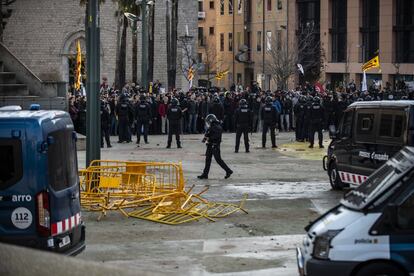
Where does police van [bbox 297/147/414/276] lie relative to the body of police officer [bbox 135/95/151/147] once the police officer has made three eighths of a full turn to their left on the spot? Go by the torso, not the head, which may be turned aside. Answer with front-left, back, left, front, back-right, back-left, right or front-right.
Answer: front-left

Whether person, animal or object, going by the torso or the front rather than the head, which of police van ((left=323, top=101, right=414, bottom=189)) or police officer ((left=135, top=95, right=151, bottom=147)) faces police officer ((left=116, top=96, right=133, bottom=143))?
the police van

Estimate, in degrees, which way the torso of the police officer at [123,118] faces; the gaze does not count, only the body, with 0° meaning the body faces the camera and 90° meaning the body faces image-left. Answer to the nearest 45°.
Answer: approximately 180°

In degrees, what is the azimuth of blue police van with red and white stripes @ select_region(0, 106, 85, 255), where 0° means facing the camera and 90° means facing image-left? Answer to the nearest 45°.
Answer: approximately 135°

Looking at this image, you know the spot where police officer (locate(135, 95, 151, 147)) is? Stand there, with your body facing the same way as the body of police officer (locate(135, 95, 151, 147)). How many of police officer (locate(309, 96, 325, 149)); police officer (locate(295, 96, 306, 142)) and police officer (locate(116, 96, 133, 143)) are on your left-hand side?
1

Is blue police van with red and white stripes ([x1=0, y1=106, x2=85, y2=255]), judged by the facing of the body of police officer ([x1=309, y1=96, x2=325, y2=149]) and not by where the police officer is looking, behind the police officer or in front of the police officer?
behind

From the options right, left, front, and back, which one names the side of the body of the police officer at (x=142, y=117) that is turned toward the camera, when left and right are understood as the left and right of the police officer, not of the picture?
back

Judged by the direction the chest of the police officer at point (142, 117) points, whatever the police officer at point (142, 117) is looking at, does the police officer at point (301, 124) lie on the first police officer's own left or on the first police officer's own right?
on the first police officer's own right
